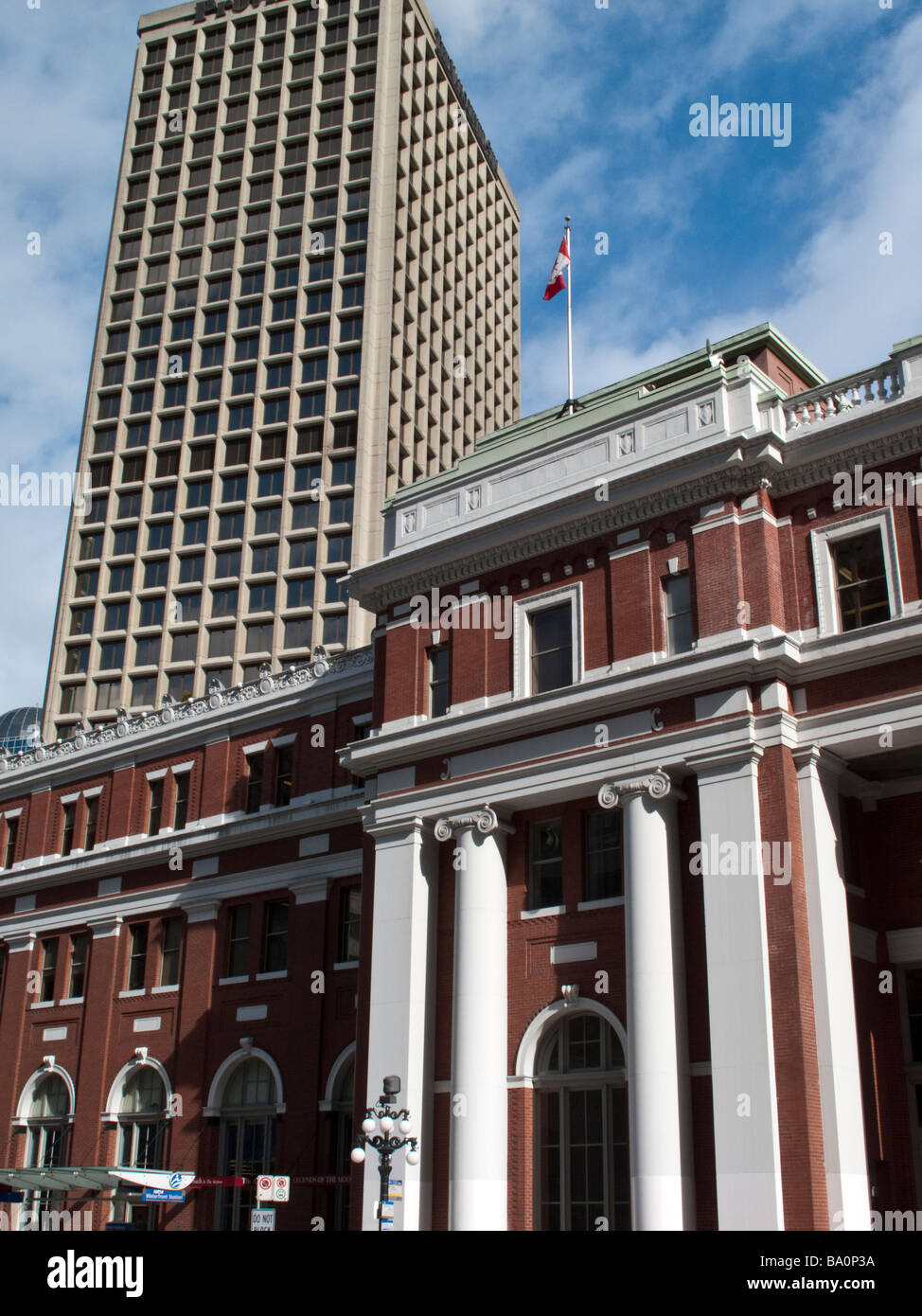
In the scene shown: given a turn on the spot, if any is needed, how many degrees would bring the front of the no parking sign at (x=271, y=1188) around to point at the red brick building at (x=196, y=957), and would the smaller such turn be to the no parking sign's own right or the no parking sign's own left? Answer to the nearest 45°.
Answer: approximately 180°

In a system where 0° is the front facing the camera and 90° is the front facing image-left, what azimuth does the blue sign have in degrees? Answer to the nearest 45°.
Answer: approximately 0°

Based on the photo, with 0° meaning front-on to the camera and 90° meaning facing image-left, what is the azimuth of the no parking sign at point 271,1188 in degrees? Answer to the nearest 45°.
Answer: approximately 0°
